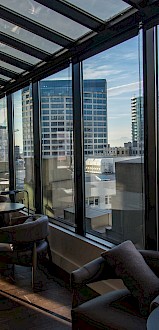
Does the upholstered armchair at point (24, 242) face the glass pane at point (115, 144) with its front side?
no

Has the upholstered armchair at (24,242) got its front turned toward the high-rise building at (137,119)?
no
